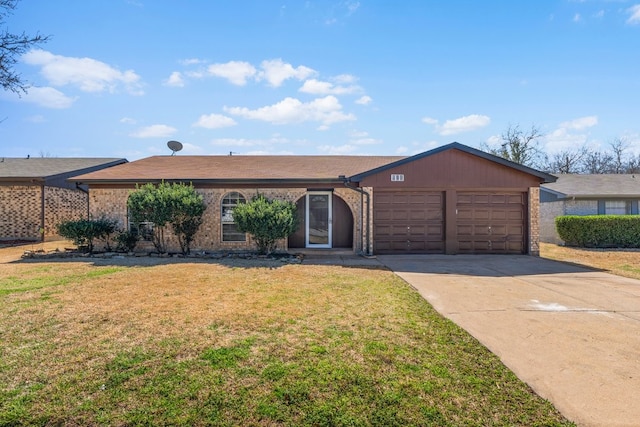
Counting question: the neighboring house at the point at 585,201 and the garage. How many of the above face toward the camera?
2

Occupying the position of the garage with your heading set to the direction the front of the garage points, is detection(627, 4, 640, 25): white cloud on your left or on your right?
on your left

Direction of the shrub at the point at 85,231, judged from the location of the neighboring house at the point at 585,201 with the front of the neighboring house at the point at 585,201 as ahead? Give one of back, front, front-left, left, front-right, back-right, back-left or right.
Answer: front-right

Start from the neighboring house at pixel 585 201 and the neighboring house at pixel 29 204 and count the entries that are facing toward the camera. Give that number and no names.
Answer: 2

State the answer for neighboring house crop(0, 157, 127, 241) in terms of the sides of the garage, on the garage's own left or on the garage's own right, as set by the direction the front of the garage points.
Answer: on the garage's own right

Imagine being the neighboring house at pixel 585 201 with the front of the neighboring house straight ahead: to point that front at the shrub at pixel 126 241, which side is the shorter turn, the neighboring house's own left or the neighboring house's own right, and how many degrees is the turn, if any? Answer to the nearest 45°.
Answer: approximately 45° to the neighboring house's own right

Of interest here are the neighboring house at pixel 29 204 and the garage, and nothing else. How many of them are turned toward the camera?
2

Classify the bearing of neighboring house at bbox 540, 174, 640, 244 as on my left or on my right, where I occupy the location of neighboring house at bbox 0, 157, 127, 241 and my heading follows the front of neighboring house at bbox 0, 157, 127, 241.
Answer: on my left

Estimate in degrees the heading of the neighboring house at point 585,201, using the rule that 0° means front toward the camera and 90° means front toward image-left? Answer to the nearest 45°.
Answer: approximately 0°
